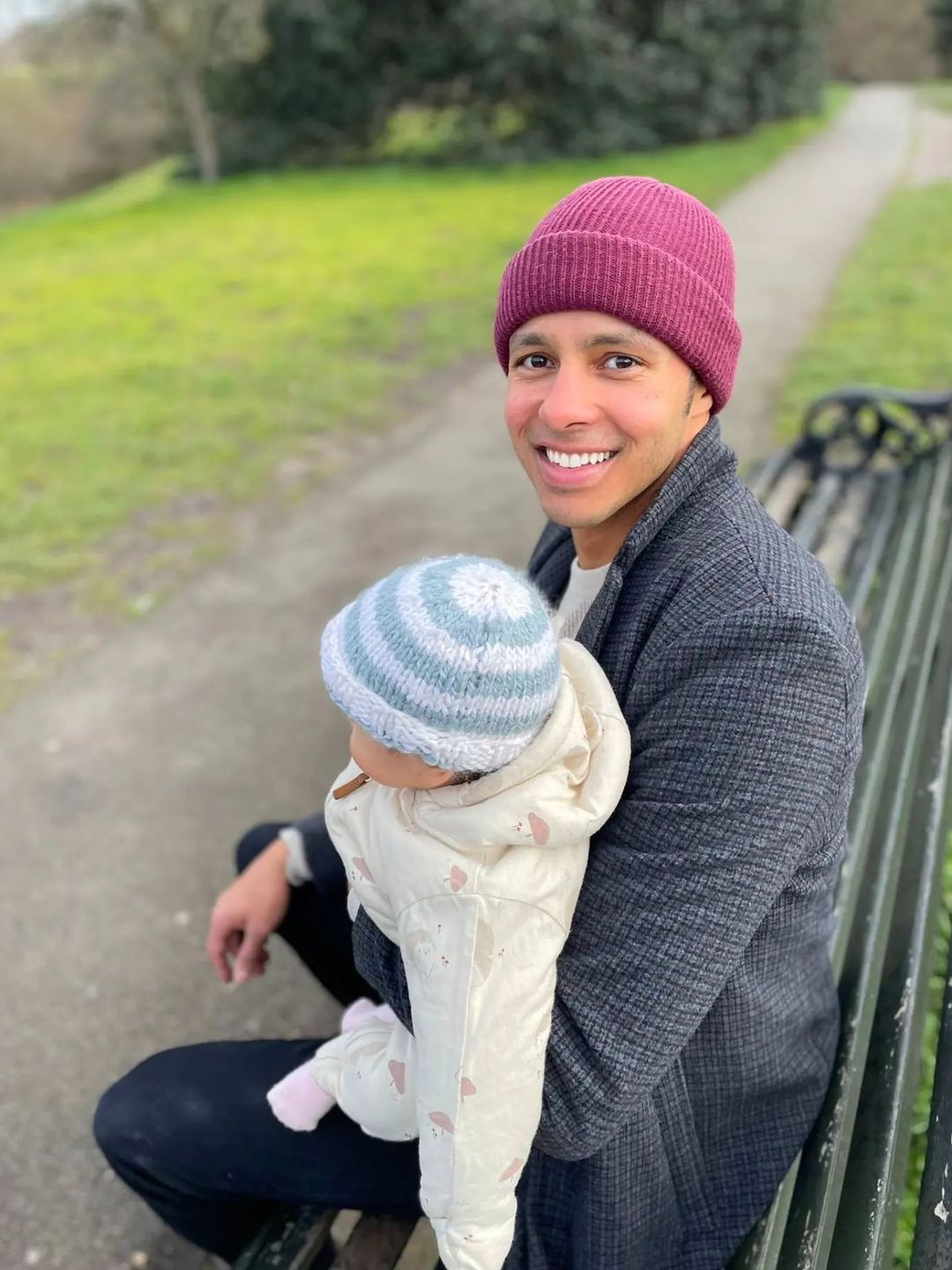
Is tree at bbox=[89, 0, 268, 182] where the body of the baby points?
no
